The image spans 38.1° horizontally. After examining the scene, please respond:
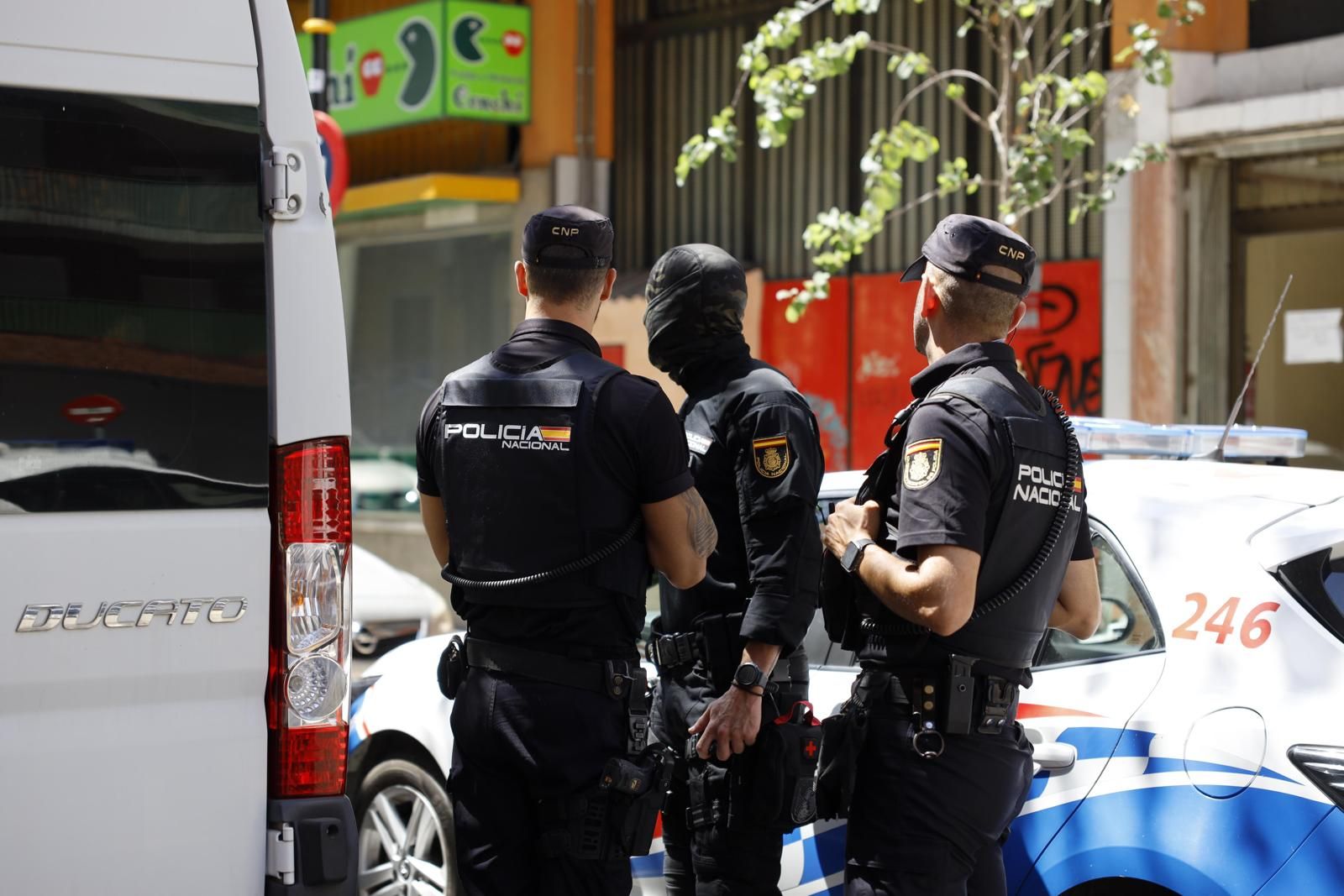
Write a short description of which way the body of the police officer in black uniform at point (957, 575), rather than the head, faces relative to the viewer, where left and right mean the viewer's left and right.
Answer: facing away from the viewer and to the left of the viewer

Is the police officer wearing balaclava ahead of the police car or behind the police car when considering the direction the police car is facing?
ahead

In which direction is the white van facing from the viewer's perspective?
away from the camera

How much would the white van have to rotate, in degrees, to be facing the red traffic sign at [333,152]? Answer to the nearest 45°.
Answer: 0° — it already faces it

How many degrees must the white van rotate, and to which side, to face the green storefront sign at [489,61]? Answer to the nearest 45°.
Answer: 0° — it already faces it

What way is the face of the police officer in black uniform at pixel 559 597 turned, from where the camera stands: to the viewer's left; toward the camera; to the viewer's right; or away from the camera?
away from the camera

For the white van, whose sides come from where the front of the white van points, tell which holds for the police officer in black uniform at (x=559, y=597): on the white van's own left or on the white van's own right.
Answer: on the white van's own right

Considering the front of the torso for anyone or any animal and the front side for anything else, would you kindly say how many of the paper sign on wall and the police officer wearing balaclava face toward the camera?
1

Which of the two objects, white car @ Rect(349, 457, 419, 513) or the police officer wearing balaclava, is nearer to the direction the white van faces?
the white car

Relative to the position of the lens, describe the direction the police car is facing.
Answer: facing away from the viewer and to the left of the viewer

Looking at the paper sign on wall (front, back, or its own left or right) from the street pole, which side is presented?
right

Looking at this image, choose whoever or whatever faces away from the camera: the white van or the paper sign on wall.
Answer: the white van

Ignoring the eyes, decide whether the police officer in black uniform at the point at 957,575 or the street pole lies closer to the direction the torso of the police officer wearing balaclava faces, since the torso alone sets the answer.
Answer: the street pole
